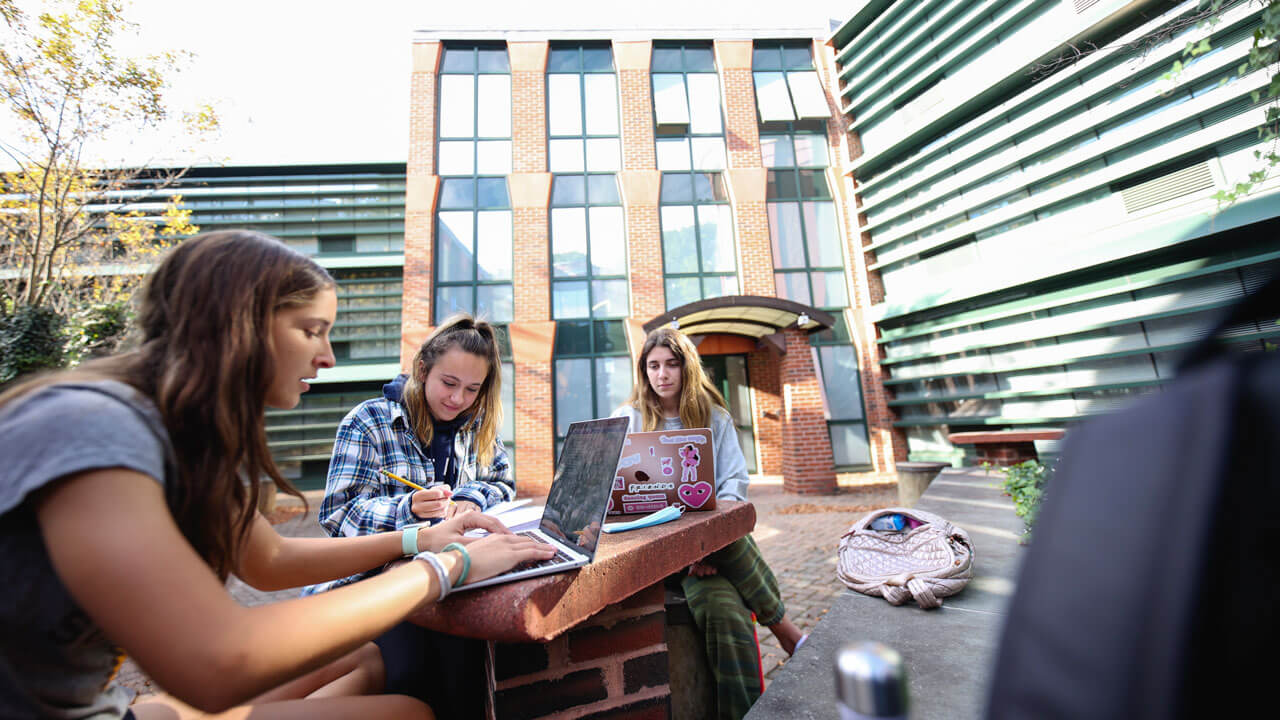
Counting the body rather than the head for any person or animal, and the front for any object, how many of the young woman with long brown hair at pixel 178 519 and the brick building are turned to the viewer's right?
1

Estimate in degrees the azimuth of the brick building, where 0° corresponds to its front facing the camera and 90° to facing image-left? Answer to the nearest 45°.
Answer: approximately 0°

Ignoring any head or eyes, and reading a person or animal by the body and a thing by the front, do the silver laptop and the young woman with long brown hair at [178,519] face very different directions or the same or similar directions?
very different directions

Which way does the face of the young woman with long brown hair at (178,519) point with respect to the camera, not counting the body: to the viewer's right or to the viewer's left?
to the viewer's right

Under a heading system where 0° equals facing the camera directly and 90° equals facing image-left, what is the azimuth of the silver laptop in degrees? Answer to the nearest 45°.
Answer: approximately 45°

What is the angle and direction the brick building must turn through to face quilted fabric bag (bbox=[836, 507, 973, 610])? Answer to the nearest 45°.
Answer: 0° — it already faces it
